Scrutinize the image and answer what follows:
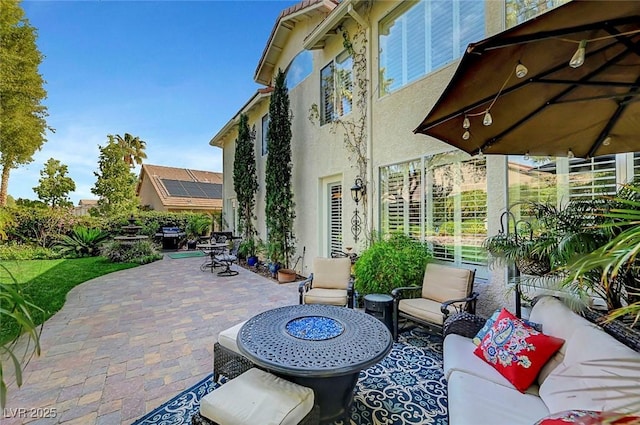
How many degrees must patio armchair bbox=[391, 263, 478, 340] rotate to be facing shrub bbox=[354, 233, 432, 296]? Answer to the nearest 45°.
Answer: approximately 90° to its right

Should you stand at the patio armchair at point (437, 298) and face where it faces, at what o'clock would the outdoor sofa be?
The outdoor sofa is roughly at 10 o'clock from the patio armchair.

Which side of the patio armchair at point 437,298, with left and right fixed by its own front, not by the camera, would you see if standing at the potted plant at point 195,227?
right

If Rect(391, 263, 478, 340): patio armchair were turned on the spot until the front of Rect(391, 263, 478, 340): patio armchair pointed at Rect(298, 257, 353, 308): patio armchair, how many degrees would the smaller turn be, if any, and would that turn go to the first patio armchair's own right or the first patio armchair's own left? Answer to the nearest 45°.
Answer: approximately 45° to the first patio armchair's own right

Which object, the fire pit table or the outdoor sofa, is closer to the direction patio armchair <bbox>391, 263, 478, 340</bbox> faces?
the fire pit table

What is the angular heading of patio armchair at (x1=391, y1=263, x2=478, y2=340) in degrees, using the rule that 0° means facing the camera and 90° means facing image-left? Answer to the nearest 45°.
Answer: approximately 45°

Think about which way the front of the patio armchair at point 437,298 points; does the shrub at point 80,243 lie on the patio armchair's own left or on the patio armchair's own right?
on the patio armchair's own right

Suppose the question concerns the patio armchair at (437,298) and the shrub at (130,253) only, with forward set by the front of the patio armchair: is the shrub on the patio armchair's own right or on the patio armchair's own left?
on the patio armchair's own right

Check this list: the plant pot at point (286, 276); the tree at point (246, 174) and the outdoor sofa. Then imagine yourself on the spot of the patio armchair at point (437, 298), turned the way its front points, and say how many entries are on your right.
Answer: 2
